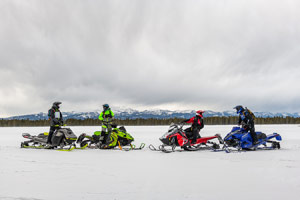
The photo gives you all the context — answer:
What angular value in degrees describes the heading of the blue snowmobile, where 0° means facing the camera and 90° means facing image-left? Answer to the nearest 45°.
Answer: approximately 90°

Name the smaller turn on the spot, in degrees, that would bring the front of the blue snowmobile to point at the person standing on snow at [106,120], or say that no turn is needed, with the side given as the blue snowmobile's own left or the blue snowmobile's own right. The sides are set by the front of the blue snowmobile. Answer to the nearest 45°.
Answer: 0° — it already faces them

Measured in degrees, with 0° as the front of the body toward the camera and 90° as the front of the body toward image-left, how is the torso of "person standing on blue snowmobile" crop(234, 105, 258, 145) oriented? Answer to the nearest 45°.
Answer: approximately 90°

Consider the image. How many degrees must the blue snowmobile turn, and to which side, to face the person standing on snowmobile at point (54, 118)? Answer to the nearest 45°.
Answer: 0° — it already faces them

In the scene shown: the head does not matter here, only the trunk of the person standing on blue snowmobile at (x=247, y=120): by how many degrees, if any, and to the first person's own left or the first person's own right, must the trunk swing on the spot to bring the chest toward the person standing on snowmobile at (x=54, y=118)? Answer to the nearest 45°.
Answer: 0° — they already face them
